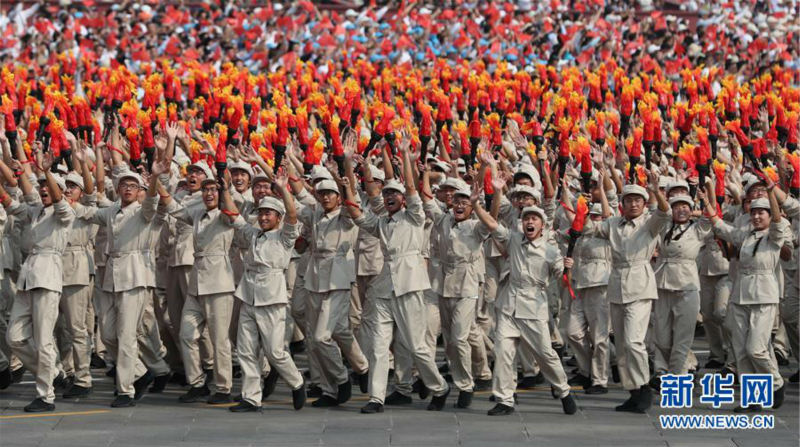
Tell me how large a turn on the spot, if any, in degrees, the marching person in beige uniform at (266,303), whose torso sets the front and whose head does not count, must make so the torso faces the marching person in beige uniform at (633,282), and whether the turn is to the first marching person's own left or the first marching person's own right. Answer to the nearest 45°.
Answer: approximately 135° to the first marching person's own left

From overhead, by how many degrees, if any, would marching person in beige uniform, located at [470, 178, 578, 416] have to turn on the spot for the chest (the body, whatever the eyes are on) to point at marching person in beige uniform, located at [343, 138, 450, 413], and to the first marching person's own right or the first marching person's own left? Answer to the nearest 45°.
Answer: approximately 90° to the first marching person's own right

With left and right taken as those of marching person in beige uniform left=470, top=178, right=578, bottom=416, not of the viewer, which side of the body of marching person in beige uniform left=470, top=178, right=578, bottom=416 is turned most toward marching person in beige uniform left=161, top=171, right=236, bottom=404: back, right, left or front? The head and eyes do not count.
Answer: right

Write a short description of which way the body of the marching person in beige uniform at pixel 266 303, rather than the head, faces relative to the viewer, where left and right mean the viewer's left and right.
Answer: facing the viewer and to the left of the viewer

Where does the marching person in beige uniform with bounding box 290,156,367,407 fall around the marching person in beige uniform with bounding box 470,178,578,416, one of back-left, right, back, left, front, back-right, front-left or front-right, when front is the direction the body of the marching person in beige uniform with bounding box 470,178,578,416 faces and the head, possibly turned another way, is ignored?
right

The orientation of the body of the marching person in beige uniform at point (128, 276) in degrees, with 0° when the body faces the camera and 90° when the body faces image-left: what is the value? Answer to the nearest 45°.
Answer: approximately 45°

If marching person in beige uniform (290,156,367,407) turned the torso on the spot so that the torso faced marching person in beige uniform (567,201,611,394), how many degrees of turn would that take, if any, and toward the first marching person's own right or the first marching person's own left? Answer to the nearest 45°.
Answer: approximately 135° to the first marching person's own left

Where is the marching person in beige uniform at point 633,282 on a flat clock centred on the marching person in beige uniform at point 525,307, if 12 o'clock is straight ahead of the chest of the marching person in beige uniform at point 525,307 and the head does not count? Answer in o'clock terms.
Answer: the marching person in beige uniform at point 633,282 is roughly at 8 o'clock from the marching person in beige uniform at point 525,307.

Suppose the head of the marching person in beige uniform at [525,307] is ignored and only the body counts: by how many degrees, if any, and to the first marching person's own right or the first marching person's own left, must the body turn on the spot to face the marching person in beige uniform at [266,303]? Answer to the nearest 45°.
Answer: approximately 90° to the first marching person's own right
